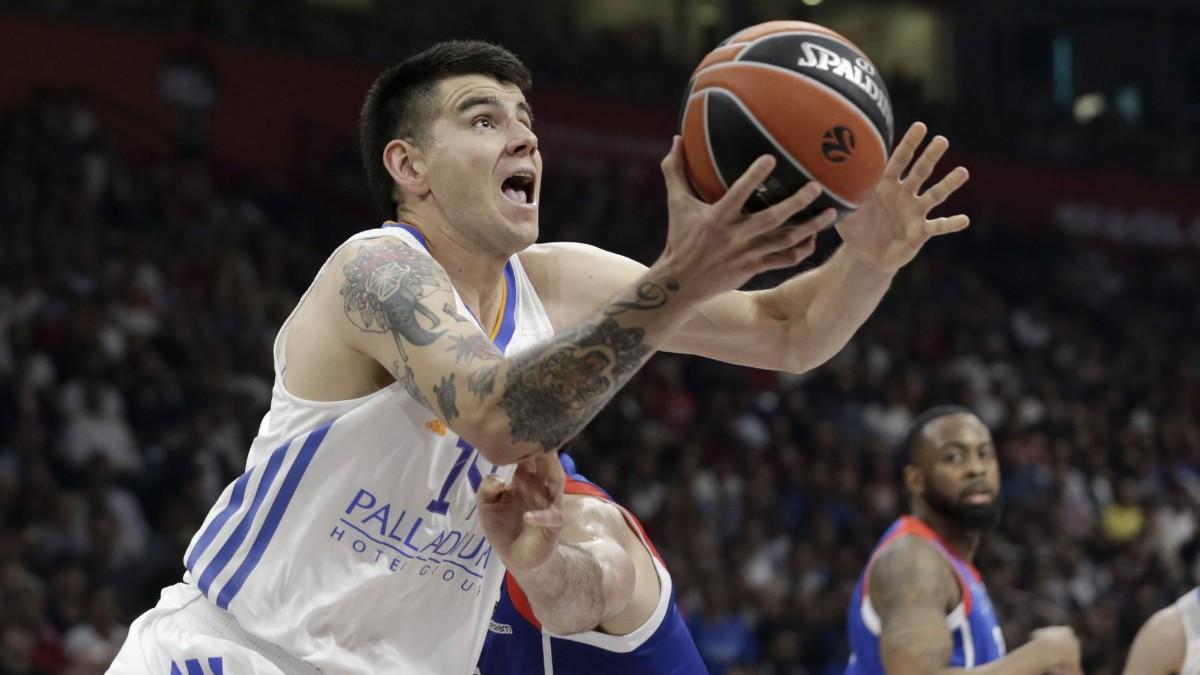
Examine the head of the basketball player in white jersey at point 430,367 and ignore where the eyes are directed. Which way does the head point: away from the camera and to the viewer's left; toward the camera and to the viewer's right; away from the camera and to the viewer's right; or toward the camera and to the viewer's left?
toward the camera and to the viewer's right

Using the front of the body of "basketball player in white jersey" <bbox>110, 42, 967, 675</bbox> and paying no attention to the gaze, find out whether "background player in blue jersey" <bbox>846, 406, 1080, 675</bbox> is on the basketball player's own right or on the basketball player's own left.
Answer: on the basketball player's own left

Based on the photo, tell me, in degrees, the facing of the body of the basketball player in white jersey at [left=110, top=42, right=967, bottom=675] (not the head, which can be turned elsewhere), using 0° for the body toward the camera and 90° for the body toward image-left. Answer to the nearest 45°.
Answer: approximately 315°

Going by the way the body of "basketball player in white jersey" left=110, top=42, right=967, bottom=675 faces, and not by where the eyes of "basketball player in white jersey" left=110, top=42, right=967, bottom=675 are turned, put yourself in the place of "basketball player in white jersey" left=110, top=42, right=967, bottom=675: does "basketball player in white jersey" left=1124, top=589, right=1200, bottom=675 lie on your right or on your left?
on your left
